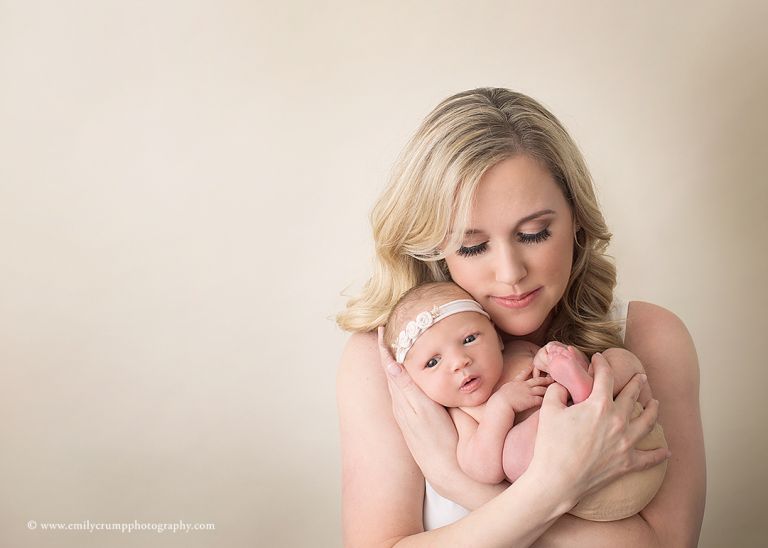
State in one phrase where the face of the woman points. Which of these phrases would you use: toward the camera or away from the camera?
toward the camera

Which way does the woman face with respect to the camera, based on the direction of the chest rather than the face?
toward the camera
